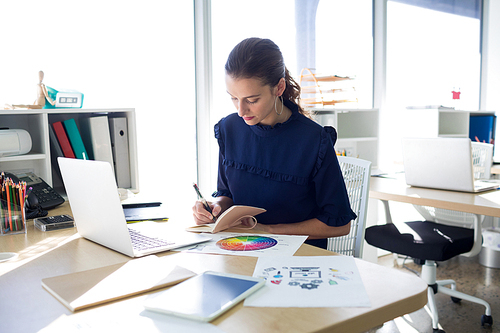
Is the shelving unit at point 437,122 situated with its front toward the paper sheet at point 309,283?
yes

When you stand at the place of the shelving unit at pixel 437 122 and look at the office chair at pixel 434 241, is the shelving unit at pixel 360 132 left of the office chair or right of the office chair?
right

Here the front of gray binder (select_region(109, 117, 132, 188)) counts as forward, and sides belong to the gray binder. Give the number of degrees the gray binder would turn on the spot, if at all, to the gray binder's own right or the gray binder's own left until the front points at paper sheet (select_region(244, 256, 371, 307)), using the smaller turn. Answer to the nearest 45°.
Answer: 0° — it already faces it

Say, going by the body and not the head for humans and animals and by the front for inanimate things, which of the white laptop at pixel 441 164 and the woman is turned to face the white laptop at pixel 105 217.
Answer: the woman

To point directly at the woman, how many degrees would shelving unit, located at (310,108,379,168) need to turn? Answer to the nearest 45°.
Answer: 0° — it already faces them

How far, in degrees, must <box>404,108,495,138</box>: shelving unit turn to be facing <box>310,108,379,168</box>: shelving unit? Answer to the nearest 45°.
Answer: approximately 45° to its right

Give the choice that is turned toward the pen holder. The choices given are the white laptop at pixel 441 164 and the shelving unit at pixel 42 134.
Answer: the shelving unit
